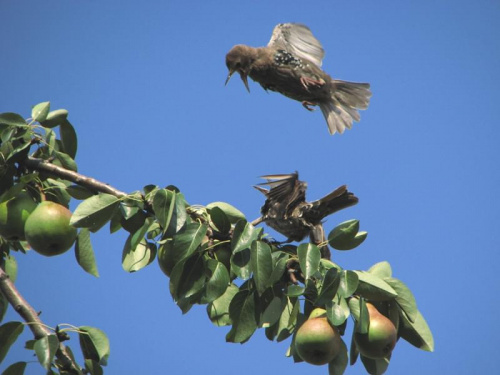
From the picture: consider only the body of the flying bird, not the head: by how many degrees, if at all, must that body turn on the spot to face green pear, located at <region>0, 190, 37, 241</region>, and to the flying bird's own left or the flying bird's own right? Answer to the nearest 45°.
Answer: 0° — it already faces it

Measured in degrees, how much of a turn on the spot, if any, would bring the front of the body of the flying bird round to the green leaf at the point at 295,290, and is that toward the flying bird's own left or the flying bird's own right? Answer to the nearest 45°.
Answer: approximately 90° to the flying bird's own left

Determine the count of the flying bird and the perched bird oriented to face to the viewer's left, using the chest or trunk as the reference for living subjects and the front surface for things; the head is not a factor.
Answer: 2

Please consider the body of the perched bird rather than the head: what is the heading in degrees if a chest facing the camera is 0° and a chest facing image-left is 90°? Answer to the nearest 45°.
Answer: approximately 90°

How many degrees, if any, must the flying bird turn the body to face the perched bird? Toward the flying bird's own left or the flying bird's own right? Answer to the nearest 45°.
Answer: approximately 90° to the flying bird's own left

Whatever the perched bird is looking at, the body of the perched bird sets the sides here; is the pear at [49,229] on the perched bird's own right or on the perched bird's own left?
on the perched bird's own left

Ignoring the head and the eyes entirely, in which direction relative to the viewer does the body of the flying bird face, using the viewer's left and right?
facing to the left of the viewer

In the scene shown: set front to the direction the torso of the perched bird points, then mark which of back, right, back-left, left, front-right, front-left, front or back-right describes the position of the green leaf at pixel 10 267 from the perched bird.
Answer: front-left
